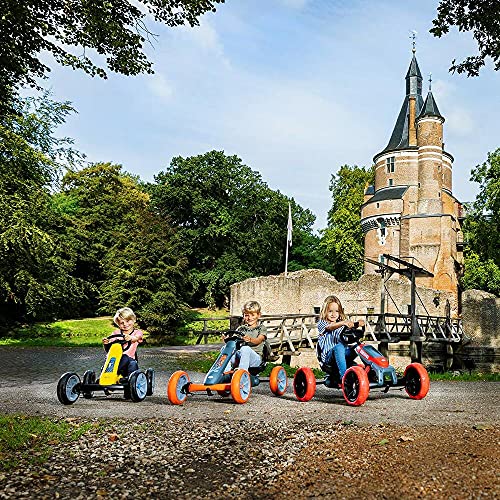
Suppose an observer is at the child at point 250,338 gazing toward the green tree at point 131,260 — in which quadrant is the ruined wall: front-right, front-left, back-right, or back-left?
front-right

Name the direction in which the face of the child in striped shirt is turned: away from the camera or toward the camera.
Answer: toward the camera

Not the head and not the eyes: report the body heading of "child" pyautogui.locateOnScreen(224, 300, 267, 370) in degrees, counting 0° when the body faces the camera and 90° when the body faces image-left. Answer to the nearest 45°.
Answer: approximately 45°

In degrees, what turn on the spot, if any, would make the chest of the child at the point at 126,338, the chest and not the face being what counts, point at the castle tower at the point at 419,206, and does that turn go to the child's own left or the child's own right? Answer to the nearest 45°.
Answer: approximately 180°

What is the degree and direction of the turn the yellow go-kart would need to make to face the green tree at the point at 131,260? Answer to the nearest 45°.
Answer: approximately 135° to its right

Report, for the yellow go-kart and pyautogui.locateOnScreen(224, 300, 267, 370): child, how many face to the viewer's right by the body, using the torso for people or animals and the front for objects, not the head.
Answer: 0

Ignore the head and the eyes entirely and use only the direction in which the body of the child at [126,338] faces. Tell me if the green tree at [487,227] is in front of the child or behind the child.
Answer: behind

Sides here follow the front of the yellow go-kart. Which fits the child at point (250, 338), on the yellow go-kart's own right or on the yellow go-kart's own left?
on the yellow go-kart's own left

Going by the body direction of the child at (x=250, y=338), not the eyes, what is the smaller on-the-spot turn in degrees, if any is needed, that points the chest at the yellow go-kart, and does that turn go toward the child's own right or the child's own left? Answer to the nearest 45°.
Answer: approximately 45° to the child's own right

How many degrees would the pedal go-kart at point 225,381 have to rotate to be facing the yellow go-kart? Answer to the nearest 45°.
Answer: approximately 45° to its right
